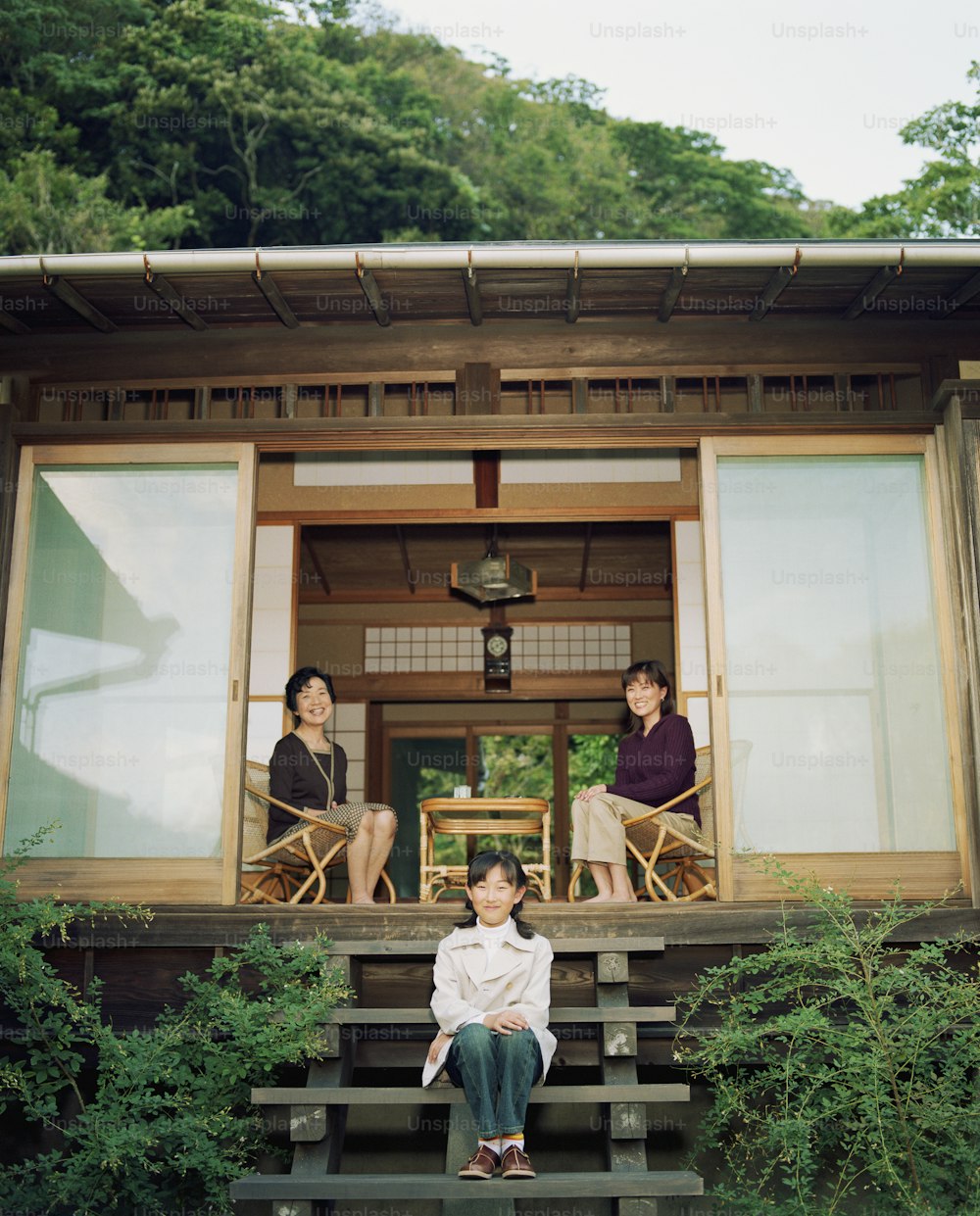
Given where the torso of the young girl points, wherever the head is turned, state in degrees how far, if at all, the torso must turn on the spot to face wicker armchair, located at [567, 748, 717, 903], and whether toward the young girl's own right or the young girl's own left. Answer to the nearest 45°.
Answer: approximately 135° to the young girl's own left

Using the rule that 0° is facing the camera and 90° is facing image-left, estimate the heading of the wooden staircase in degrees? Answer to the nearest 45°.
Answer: approximately 0°

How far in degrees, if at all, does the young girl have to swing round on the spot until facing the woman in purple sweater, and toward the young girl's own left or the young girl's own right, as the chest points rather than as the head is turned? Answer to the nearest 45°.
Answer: approximately 135° to the young girl's own left

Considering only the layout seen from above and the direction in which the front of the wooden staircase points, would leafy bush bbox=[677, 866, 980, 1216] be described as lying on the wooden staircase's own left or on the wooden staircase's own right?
on the wooden staircase's own left

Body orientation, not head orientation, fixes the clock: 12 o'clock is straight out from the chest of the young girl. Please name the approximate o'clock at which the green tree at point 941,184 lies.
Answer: The green tree is roughly at 7 o'clock from the young girl.

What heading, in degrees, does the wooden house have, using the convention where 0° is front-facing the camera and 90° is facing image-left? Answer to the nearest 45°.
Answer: approximately 0°
